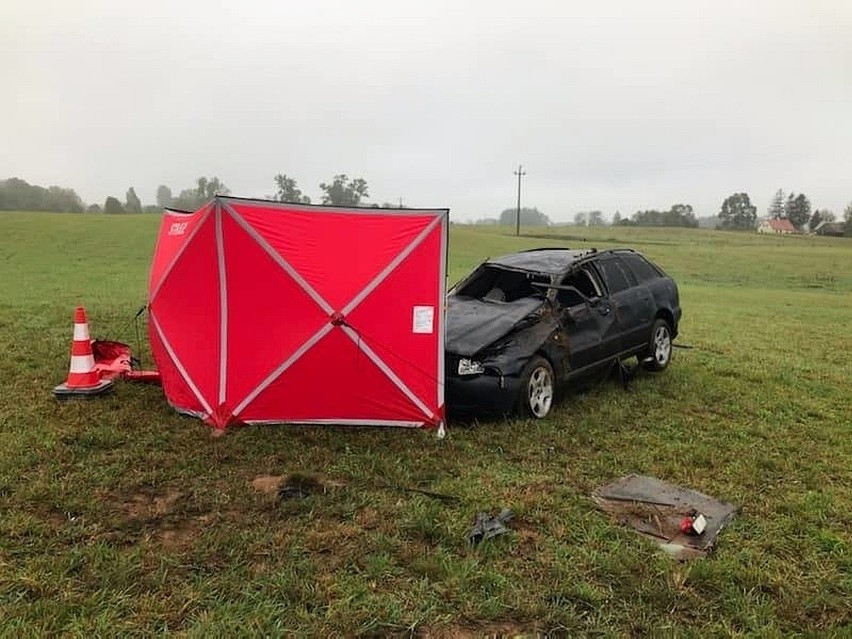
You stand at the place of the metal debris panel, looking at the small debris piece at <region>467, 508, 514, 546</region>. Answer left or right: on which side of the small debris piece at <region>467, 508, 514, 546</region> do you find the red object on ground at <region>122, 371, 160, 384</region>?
right

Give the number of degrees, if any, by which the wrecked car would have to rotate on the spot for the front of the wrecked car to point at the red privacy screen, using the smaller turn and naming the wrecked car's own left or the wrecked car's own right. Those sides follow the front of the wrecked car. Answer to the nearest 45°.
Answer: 0° — it already faces it

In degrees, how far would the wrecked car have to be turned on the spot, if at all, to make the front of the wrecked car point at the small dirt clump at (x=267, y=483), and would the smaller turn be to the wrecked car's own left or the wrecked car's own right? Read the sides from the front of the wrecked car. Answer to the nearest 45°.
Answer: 0° — it already faces it

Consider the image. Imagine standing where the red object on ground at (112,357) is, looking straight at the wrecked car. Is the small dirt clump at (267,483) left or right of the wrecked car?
right

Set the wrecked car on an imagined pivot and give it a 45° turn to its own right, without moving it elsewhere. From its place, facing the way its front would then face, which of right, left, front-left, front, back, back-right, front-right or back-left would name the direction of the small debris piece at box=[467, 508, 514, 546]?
left

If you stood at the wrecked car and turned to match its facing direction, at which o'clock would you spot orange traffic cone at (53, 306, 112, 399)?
The orange traffic cone is roughly at 1 o'clock from the wrecked car.

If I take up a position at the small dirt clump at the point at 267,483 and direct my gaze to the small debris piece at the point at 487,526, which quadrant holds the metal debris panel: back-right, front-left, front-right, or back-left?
front-left

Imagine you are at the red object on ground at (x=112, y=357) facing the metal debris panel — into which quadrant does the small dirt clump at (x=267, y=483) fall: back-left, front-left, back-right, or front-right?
front-right

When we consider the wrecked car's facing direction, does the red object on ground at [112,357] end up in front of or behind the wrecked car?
in front

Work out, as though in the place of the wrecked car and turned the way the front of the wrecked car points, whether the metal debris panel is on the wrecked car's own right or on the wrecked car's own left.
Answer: on the wrecked car's own left

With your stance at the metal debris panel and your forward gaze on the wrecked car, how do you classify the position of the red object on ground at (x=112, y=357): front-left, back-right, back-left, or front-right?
front-left

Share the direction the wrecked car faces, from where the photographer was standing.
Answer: facing the viewer and to the left of the viewer
